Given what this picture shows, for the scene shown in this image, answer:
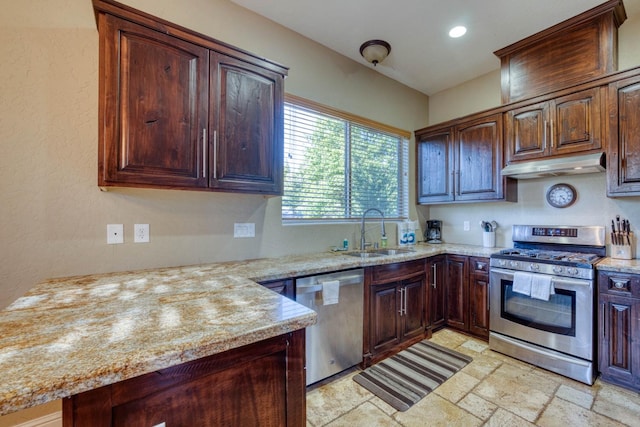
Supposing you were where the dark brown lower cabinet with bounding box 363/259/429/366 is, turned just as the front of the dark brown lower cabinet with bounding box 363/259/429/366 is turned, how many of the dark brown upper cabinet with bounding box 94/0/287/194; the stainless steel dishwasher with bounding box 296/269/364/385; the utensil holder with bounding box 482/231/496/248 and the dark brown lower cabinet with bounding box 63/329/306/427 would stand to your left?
1

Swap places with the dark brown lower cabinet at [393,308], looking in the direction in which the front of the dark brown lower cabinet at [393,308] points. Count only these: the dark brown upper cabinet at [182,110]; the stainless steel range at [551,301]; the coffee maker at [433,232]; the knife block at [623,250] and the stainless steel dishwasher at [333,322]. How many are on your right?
2

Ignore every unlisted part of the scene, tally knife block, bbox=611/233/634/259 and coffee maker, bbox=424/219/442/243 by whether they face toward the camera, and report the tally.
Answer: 2

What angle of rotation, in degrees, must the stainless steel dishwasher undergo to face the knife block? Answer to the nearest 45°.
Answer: approximately 45° to its left

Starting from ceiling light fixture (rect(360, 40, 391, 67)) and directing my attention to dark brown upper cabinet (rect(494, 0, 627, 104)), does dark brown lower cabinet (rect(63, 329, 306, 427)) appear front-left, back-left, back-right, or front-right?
back-right

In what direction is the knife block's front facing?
toward the camera

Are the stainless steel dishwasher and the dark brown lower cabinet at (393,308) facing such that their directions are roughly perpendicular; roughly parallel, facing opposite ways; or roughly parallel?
roughly parallel

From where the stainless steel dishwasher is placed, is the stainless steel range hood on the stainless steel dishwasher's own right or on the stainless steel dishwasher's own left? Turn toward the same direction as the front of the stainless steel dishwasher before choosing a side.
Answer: on the stainless steel dishwasher's own left

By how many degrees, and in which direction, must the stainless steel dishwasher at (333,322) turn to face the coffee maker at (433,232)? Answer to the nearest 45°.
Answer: approximately 90° to its left
